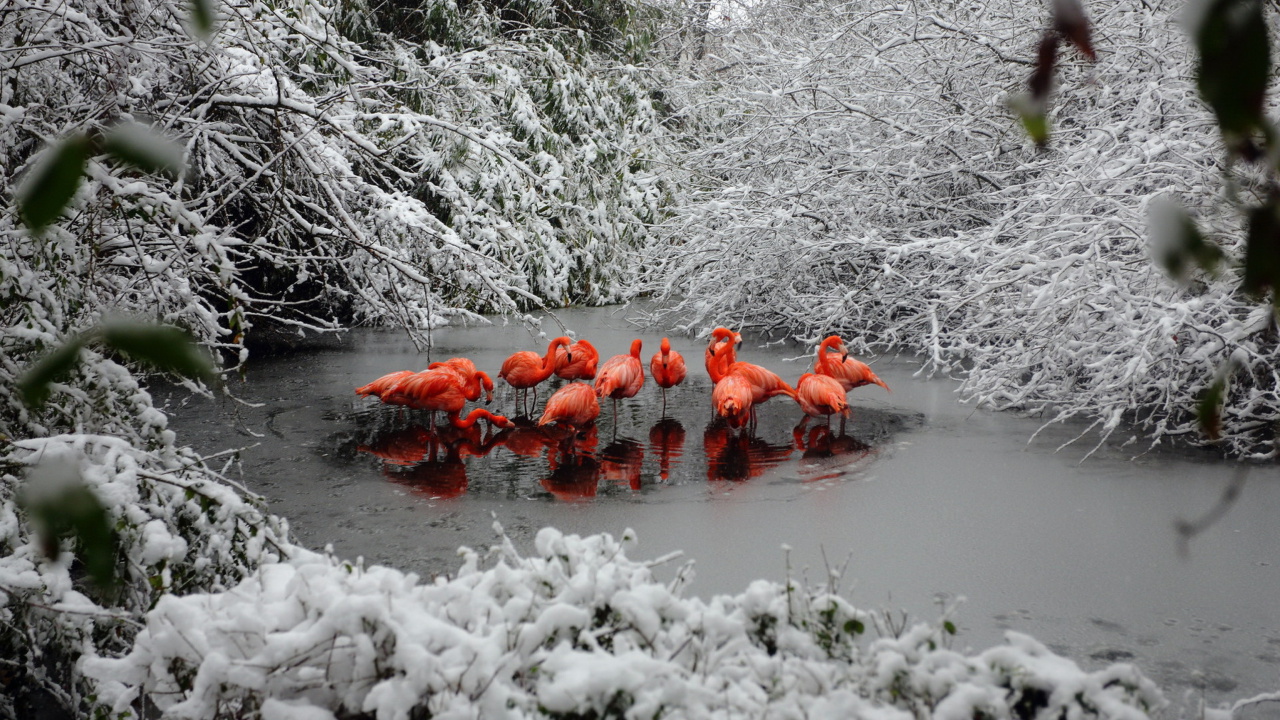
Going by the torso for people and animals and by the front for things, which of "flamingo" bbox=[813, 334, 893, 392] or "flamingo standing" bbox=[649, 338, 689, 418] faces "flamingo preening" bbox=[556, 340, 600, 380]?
the flamingo

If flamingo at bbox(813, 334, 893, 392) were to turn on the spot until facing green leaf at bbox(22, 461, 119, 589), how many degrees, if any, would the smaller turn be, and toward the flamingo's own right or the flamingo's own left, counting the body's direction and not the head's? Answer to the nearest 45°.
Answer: approximately 90° to the flamingo's own left

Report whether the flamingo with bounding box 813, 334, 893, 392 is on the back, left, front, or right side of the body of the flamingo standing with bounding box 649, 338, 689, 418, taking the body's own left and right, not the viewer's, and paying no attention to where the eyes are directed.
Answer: left

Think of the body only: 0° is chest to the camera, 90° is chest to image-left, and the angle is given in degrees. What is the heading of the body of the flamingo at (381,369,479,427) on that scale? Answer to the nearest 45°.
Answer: approximately 270°

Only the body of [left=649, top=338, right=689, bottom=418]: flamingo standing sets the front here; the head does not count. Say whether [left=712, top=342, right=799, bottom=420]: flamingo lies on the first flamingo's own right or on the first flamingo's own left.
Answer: on the first flamingo's own left

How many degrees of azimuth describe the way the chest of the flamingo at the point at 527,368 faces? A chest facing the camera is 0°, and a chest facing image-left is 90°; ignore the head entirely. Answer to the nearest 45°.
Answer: approximately 270°

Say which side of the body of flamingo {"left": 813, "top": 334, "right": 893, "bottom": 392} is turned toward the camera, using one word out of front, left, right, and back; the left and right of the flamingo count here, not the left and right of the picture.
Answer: left

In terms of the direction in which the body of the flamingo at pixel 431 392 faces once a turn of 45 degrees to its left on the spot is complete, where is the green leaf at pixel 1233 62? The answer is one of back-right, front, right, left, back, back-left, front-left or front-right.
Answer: back-right
